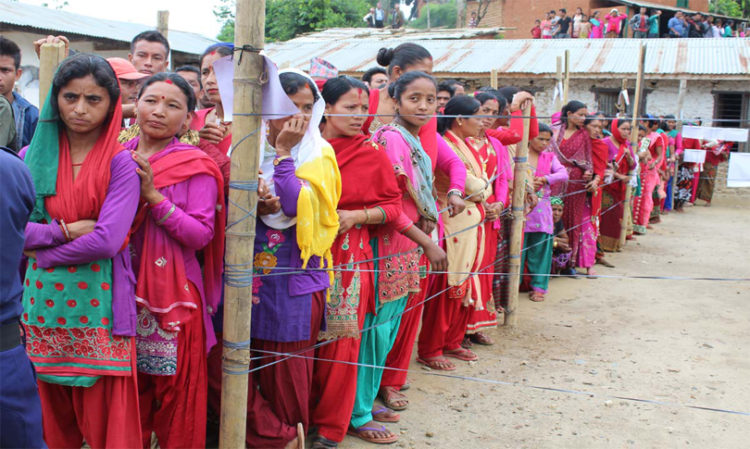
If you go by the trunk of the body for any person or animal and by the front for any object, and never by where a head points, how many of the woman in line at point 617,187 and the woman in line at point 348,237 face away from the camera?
0

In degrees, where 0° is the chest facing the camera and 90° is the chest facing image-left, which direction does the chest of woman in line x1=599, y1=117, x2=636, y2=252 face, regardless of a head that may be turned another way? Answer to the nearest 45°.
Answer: approximately 315°

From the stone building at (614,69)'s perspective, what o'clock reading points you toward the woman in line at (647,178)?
The woman in line is roughly at 12 o'clock from the stone building.

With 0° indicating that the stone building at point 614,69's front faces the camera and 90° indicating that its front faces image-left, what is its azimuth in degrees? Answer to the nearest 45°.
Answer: approximately 0°

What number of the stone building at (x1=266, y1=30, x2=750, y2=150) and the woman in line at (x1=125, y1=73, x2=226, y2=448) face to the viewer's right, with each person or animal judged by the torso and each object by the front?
0

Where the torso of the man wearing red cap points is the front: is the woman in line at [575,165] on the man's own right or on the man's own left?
on the man's own left

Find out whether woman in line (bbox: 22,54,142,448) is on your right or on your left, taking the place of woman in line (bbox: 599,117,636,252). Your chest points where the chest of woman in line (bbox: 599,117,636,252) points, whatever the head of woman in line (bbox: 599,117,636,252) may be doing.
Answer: on your right

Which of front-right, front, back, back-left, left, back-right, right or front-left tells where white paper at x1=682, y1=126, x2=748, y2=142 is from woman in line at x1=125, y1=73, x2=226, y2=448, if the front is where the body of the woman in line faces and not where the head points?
back
